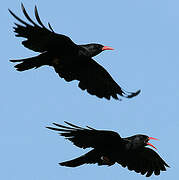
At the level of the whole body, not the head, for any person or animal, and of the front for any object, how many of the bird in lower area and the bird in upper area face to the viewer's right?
2

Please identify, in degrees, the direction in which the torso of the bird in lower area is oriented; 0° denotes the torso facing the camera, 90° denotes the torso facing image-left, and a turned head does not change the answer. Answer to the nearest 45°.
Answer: approximately 270°

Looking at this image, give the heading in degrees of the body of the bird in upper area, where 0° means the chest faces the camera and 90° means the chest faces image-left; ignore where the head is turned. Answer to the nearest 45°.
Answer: approximately 270°
